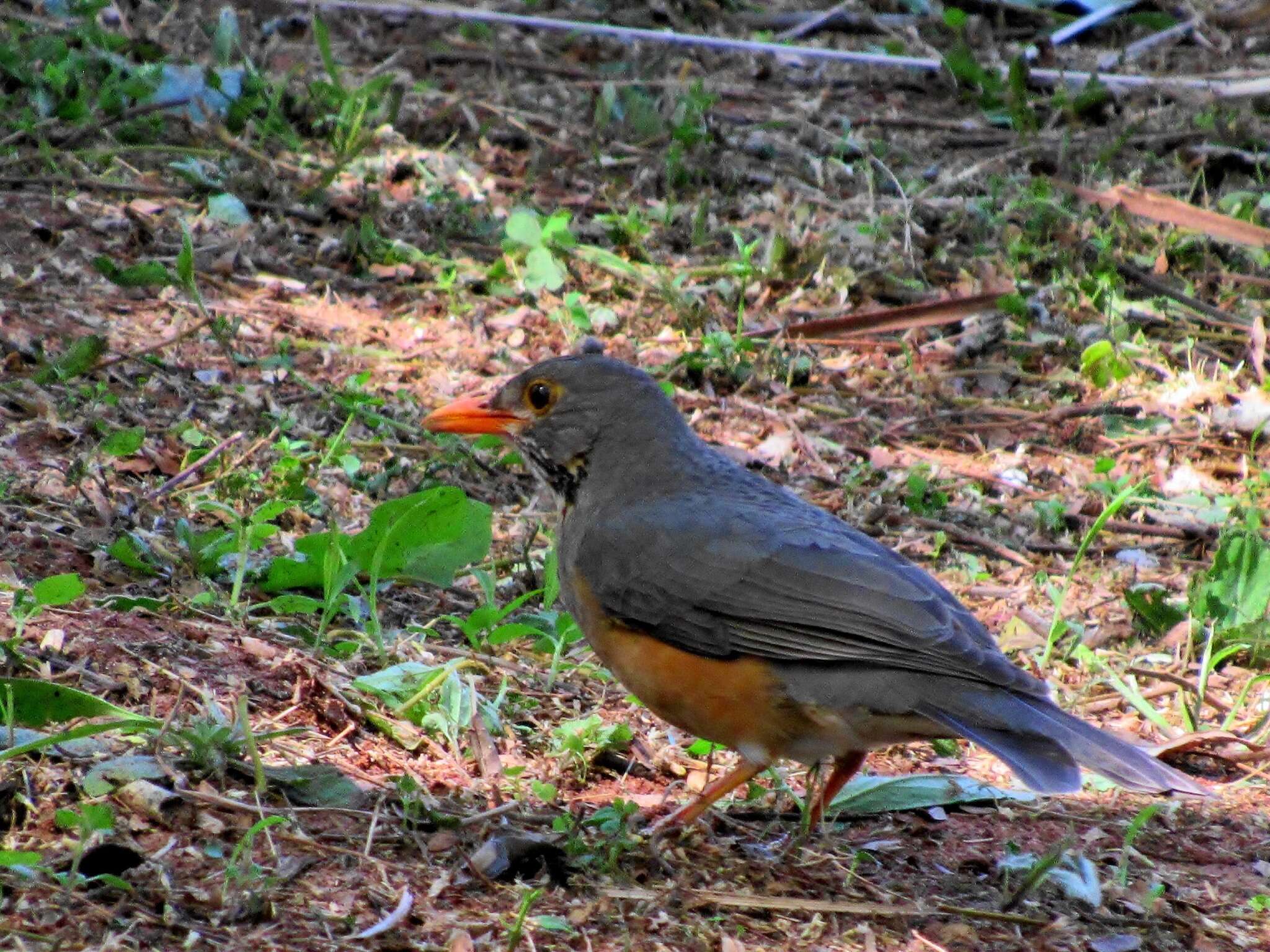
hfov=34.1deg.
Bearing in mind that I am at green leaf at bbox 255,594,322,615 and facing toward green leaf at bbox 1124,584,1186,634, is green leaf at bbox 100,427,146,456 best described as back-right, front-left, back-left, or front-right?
back-left

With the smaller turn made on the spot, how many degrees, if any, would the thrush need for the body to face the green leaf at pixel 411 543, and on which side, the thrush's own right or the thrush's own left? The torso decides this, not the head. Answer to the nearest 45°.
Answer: approximately 45° to the thrush's own right

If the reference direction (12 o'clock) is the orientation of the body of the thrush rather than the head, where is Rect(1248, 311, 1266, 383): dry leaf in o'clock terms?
The dry leaf is roughly at 4 o'clock from the thrush.

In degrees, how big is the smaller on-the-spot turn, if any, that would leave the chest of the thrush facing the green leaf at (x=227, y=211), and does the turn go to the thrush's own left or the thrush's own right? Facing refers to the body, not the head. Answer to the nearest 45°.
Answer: approximately 45° to the thrush's own right

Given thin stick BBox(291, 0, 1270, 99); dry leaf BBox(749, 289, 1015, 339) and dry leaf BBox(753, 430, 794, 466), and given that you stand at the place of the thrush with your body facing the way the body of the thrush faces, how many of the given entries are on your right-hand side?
3

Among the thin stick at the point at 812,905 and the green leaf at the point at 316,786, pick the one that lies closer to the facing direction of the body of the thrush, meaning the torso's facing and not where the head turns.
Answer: the green leaf

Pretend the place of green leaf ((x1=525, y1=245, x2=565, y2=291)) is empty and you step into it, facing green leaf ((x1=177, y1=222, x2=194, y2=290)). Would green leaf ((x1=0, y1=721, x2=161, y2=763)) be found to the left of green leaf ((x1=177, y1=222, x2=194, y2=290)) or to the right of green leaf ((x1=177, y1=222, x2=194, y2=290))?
left

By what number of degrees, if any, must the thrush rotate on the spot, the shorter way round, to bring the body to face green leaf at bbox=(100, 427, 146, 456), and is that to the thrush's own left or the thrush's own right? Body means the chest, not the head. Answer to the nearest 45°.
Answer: approximately 45° to the thrush's own right

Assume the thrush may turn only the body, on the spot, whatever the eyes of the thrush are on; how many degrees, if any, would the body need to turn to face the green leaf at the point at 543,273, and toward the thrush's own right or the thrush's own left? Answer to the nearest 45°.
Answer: approximately 90° to the thrush's own right

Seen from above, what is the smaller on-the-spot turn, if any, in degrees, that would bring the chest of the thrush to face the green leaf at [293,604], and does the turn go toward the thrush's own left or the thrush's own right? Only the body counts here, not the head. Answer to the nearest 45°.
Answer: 0° — it already faces it

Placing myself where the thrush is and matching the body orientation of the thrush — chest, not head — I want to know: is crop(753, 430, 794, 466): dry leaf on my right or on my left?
on my right

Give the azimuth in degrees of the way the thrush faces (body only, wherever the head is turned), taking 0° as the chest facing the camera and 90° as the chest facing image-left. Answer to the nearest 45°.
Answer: approximately 90°

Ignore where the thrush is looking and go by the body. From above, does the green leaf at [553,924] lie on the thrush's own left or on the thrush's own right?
on the thrush's own left

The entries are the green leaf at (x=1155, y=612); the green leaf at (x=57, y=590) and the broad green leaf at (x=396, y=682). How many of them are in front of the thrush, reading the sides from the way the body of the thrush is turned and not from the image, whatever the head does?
2
